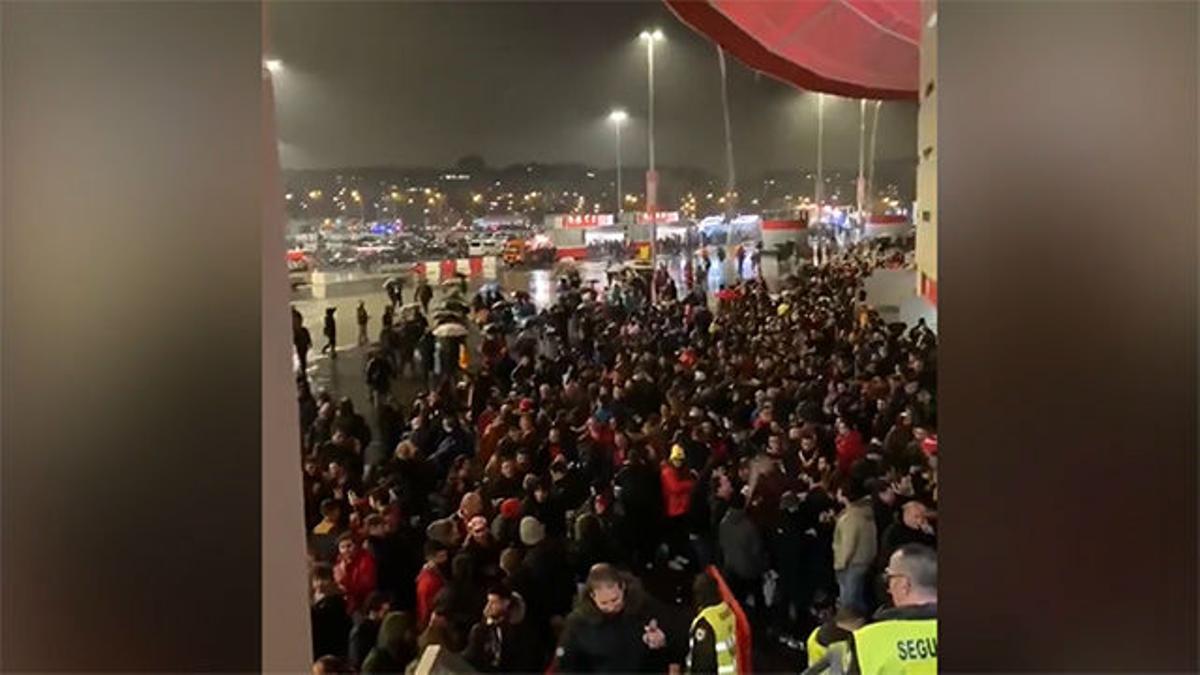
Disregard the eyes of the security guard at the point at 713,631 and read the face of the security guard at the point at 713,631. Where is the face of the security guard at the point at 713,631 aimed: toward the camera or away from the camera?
away from the camera

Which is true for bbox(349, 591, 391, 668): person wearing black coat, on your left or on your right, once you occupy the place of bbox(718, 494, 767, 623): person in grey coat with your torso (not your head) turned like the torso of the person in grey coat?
on your left

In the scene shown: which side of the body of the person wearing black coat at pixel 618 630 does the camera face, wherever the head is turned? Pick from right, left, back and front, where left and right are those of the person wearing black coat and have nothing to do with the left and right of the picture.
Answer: front

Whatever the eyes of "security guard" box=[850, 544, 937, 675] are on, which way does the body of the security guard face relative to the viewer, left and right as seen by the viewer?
facing away from the viewer and to the left of the viewer

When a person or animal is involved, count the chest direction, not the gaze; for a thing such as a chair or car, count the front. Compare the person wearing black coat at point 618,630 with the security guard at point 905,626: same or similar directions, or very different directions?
very different directions

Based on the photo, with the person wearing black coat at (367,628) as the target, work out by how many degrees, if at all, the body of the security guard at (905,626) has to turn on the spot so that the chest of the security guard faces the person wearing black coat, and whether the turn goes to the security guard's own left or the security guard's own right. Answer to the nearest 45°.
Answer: approximately 45° to the security guard's own left

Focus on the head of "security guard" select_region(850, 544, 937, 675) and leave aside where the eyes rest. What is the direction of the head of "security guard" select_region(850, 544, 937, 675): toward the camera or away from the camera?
away from the camera

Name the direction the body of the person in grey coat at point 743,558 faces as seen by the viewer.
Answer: away from the camera
